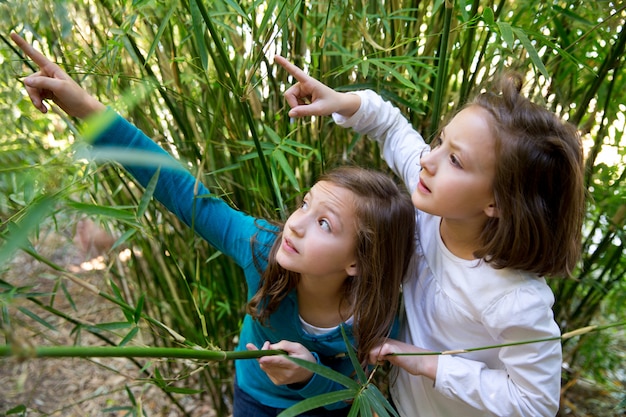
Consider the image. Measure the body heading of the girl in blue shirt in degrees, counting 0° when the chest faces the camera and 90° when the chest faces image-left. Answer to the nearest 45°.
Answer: approximately 45°

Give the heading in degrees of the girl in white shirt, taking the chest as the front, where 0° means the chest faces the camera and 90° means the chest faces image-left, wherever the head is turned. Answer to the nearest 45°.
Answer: approximately 45°

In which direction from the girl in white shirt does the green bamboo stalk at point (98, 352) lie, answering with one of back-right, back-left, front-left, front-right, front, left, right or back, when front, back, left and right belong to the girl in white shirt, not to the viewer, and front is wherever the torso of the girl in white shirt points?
front

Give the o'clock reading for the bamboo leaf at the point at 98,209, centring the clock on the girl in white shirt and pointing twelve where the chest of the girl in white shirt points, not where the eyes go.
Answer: The bamboo leaf is roughly at 1 o'clock from the girl in white shirt.

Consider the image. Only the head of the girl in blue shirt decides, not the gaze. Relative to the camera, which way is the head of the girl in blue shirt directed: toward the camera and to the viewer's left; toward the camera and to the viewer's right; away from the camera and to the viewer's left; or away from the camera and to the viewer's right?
toward the camera and to the viewer's left

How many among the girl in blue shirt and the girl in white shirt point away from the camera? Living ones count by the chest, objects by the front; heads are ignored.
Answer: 0
